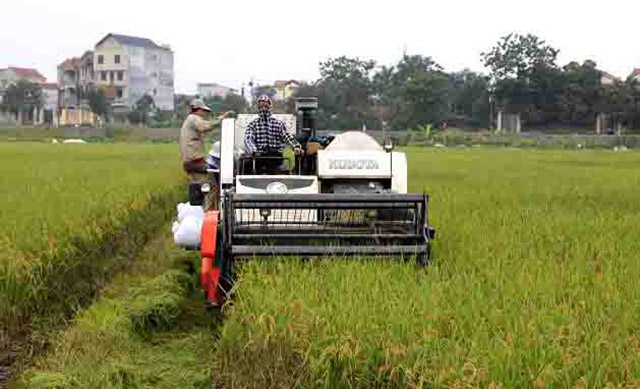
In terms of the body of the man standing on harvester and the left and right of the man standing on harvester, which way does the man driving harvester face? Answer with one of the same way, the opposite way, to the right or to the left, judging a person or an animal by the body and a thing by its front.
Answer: to the right

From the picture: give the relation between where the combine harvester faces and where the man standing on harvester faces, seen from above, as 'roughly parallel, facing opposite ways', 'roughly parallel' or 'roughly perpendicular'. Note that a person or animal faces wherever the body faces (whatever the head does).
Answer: roughly perpendicular

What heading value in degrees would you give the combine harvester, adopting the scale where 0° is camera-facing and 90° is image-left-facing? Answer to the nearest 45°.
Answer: approximately 0°

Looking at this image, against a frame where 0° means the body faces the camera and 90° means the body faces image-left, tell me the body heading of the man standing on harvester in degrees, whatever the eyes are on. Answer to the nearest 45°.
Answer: approximately 270°

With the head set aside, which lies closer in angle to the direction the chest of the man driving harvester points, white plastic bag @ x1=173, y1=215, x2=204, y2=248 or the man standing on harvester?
the white plastic bag
